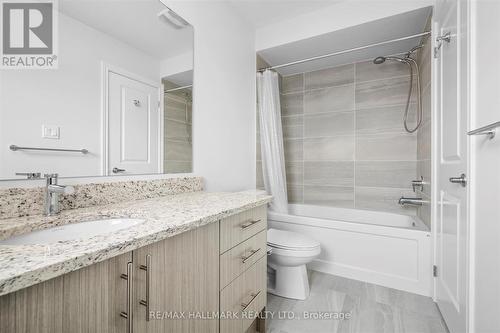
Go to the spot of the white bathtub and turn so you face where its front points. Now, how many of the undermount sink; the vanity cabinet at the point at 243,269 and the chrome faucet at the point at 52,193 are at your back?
0

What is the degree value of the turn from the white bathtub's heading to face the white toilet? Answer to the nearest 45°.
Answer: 0° — it already faces it

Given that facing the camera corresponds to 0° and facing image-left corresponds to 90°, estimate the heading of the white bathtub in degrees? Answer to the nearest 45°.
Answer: approximately 45°

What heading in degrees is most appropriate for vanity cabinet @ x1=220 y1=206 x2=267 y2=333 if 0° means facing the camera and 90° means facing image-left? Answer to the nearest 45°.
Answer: approximately 315°

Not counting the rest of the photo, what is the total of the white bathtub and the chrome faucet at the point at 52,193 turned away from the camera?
0

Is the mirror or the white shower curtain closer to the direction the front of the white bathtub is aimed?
the mirror

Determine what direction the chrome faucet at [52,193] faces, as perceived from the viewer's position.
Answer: facing the viewer and to the right of the viewer

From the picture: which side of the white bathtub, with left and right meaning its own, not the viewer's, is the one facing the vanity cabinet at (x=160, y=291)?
front

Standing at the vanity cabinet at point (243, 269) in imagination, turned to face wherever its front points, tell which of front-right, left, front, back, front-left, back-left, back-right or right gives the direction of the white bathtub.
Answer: left

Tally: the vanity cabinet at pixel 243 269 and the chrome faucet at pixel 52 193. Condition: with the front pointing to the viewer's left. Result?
0
